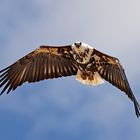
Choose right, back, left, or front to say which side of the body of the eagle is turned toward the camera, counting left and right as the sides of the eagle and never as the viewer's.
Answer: front
